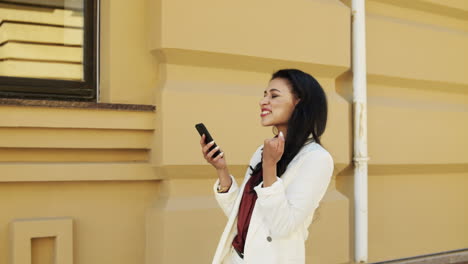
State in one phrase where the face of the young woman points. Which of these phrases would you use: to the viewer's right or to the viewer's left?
to the viewer's left

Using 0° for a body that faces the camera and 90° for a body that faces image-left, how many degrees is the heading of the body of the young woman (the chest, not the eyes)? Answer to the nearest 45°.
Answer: approximately 45°

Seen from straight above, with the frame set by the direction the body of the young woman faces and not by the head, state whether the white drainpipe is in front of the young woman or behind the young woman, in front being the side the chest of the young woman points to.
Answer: behind
